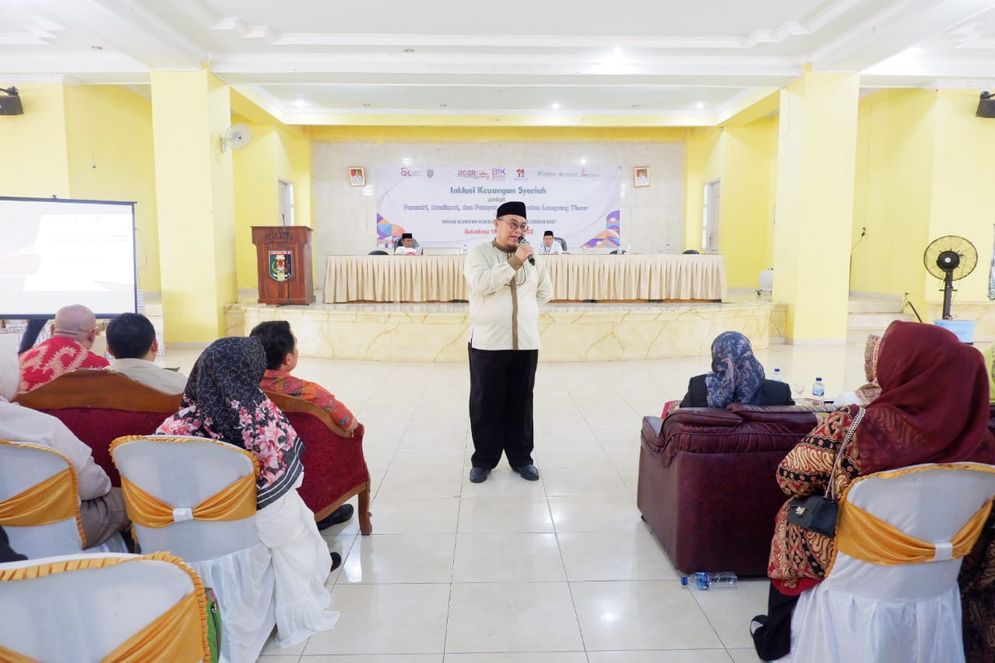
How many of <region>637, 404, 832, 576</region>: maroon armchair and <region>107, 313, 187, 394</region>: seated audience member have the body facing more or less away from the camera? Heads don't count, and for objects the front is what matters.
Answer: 2

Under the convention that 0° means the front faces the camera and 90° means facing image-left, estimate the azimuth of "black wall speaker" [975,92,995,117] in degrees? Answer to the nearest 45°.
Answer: approximately 45°

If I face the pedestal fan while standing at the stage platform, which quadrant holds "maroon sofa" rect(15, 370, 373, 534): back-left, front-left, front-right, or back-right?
back-right

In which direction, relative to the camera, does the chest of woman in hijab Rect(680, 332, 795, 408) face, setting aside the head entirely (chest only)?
away from the camera

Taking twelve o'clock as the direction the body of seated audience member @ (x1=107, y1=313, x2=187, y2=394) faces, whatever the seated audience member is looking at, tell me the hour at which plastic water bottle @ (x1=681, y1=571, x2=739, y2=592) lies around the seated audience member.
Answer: The plastic water bottle is roughly at 4 o'clock from the seated audience member.

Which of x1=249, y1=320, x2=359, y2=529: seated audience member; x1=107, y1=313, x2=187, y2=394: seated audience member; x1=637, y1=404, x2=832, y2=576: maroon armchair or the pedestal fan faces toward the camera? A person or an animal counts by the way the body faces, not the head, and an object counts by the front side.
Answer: the pedestal fan

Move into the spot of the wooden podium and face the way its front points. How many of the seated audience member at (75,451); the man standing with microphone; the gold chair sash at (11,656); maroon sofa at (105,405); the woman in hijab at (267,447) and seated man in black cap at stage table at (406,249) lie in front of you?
5

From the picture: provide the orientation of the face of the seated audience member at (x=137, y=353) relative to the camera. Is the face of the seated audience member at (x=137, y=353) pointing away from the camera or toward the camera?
away from the camera

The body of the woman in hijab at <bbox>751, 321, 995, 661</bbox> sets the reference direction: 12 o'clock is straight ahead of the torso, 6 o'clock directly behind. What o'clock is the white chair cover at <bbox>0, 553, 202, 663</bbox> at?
The white chair cover is roughly at 9 o'clock from the woman in hijab.

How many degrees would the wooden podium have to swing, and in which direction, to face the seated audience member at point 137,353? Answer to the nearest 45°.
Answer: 0° — it already faces them
